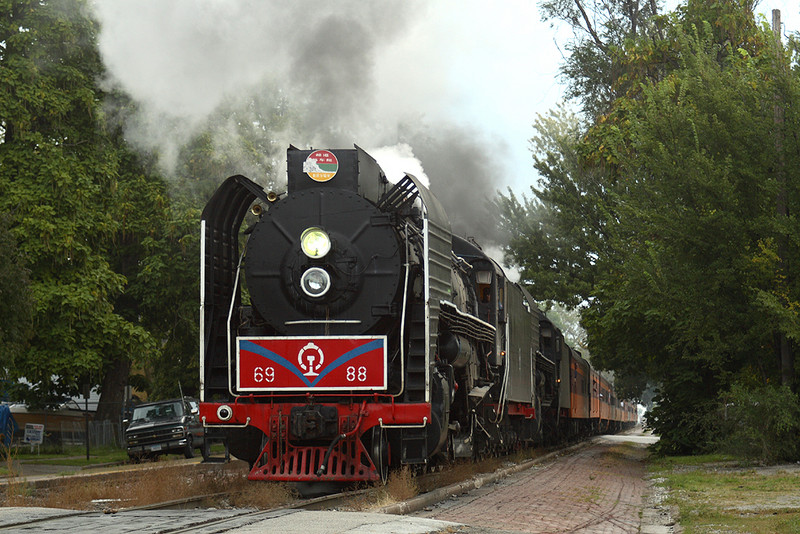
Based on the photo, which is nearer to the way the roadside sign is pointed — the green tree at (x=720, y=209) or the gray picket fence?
the green tree

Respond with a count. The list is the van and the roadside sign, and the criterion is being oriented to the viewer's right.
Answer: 0

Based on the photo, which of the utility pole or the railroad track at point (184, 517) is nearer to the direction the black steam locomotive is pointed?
the railroad track

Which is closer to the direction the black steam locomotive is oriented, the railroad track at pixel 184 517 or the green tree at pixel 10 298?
the railroad track

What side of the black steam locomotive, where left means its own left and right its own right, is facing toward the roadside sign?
right

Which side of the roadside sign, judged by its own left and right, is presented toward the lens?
front

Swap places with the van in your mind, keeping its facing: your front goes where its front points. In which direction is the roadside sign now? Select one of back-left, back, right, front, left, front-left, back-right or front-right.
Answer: right

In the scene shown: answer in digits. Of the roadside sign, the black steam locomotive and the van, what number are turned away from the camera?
0

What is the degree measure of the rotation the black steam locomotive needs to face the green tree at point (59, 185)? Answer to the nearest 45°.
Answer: approximately 90° to its right

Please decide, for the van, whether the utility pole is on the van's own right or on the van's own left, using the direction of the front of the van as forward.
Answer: on the van's own left

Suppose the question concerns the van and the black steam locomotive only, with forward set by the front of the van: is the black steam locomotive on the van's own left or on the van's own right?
on the van's own left

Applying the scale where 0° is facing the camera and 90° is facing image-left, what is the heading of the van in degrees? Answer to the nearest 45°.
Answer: approximately 45°

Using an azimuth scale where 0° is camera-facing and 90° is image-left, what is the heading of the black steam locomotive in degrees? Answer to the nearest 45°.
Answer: approximately 45°

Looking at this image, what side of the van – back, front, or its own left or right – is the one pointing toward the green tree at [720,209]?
left
